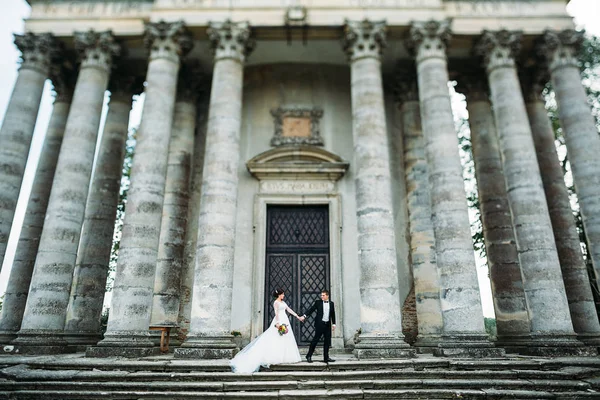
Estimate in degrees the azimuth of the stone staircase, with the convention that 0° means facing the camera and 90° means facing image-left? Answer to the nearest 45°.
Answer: approximately 0°

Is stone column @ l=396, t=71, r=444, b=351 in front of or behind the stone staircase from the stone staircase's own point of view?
behind

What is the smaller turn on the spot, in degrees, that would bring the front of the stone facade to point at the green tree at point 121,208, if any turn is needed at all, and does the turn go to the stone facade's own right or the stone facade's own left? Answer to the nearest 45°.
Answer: approximately 135° to the stone facade's own right

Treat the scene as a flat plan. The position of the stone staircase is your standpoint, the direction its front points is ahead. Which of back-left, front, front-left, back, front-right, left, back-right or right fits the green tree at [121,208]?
back-right
